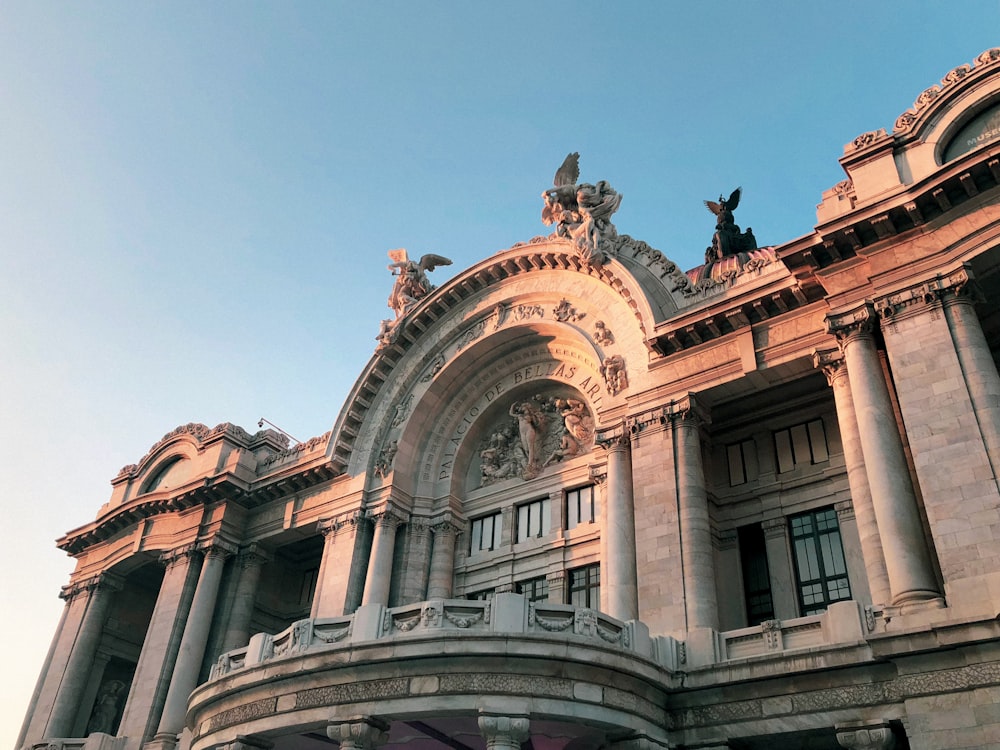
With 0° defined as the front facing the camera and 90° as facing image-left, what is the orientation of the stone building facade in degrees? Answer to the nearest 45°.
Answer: approximately 45°
